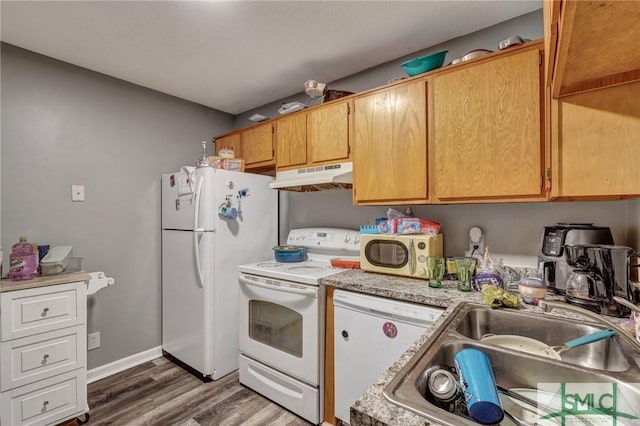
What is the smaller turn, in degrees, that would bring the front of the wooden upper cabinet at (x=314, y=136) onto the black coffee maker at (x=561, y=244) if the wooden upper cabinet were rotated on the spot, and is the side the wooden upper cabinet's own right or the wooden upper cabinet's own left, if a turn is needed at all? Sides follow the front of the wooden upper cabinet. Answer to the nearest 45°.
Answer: approximately 90° to the wooden upper cabinet's own left

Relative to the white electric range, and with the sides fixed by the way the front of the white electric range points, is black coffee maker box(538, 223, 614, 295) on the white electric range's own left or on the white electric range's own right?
on the white electric range's own left

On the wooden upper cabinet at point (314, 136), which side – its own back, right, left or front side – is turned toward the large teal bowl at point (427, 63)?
left

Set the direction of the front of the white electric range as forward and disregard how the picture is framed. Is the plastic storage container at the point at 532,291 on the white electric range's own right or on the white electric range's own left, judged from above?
on the white electric range's own left

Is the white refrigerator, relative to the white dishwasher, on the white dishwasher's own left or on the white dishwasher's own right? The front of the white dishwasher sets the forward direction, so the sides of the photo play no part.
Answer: on the white dishwasher's own right

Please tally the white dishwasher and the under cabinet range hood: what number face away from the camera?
0

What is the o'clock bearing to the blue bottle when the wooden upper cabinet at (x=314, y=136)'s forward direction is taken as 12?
The blue bottle is roughly at 10 o'clock from the wooden upper cabinet.

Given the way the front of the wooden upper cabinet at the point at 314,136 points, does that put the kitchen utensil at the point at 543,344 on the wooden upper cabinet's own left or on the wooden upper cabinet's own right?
on the wooden upper cabinet's own left

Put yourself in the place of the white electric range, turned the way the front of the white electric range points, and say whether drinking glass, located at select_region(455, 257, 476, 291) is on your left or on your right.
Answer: on your left
